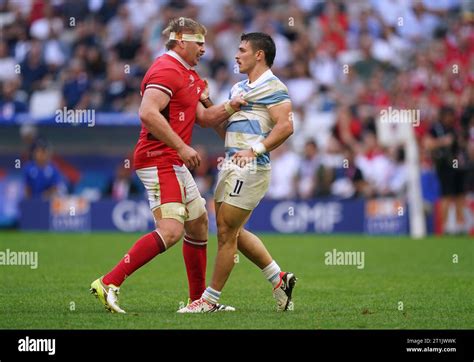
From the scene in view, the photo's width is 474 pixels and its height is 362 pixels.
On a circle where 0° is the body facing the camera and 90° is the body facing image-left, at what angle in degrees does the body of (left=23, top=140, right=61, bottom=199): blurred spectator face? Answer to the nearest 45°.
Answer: approximately 0°

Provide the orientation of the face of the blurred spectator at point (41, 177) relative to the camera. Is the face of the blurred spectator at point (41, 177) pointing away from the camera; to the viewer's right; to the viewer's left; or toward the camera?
toward the camera

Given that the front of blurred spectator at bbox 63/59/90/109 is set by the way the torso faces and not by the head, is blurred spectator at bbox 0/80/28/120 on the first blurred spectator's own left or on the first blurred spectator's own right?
on the first blurred spectator's own right

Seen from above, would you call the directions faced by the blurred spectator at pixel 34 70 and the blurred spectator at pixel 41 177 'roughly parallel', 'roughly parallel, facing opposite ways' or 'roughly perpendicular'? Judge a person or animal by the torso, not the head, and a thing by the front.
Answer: roughly parallel

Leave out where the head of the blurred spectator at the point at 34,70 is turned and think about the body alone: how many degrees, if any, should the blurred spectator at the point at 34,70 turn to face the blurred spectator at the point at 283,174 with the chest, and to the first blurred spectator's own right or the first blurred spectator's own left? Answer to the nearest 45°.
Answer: approximately 45° to the first blurred spectator's own left

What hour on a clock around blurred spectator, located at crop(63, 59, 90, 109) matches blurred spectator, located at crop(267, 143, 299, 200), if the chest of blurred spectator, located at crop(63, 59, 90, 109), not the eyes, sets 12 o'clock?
blurred spectator, located at crop(267, 143, 299, 200) is roughly at 10 o'clock from blurred spectator, located at crop(63, 59, 90, 109).

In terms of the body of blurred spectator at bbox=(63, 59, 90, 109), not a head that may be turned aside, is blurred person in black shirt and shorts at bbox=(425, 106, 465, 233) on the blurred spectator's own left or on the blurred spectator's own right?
on the blurred spectator's own left

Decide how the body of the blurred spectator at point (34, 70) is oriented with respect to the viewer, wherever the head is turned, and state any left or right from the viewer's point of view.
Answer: facing the viewer

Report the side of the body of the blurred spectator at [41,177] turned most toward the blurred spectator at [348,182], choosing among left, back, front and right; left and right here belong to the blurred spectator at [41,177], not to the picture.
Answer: left

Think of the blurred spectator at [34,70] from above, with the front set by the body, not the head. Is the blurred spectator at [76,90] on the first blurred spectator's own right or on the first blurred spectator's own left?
on the first blurred spectator's own left

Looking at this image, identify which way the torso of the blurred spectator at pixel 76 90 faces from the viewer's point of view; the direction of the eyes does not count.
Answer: toward the camera

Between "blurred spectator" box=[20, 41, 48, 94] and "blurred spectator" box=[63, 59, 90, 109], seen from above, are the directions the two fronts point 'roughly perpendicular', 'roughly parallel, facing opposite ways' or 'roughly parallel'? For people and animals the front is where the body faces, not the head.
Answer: roughly parallel
